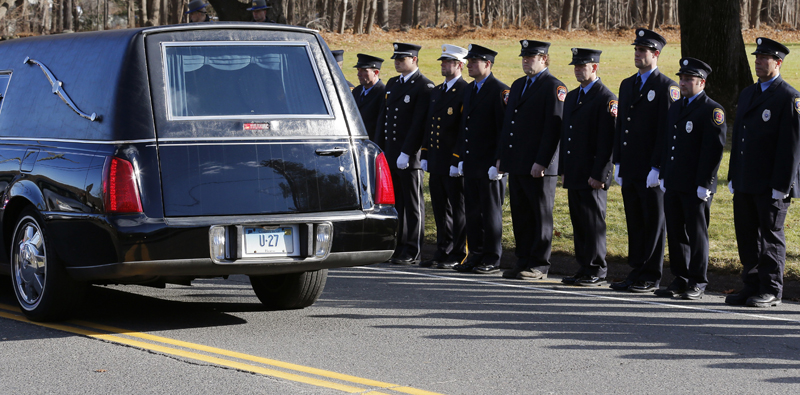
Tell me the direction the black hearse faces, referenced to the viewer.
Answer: facing away from the viewer and to the left of the viewer
